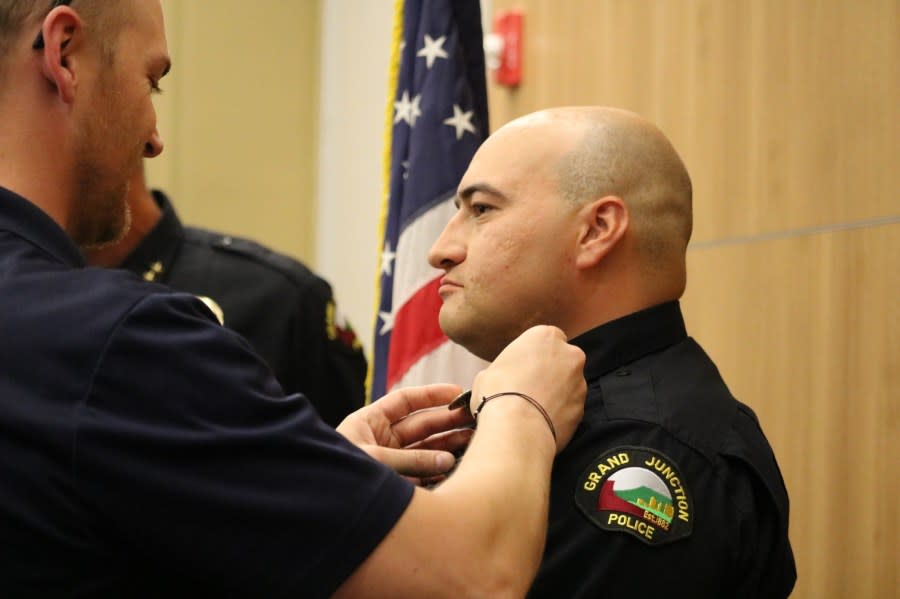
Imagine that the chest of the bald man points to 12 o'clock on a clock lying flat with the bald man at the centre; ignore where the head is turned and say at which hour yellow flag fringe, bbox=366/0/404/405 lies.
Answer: The yellow flag fringe is roughly at 2 o'clock from the bald man.

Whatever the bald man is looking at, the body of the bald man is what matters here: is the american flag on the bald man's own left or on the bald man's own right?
on the bald man's own right

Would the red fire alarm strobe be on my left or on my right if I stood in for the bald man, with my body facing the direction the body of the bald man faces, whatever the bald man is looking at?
on my right

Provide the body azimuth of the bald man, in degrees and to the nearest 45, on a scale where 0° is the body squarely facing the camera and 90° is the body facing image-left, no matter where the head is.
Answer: approximately 90°

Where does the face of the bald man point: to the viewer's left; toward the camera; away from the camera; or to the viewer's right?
to the viewer's left

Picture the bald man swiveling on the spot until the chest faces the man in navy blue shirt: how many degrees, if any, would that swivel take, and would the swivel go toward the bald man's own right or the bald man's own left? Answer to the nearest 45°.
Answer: approximately 45° to the bald man's own left
